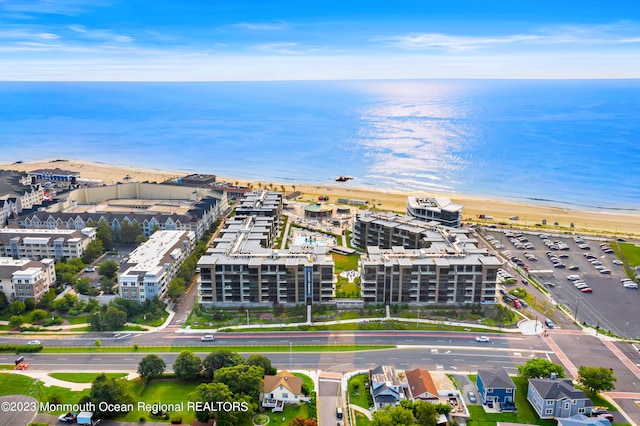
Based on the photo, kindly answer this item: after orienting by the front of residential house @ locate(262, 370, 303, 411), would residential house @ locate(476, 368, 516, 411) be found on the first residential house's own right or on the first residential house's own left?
on the first residential house's own left

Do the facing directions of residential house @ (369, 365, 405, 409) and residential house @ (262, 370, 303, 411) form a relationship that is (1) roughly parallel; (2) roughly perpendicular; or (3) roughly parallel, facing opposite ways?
roughly parallel

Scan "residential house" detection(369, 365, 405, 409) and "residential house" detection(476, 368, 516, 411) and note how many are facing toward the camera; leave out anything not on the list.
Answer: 2

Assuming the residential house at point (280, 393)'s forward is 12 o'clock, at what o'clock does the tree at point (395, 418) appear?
The tree is roughly at 10 o'clock from the residential house.

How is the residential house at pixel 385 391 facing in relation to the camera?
toward the camera

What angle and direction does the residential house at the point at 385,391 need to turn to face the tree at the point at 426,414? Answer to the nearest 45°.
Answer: approximately 45° to its left

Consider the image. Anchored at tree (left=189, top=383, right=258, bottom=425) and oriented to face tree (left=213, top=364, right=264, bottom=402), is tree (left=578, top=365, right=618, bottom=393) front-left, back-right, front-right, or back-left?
front-right

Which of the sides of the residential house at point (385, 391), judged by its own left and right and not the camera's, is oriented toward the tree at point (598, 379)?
left

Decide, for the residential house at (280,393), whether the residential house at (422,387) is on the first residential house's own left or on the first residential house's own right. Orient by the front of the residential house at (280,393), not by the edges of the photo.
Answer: on the first residential house's own left

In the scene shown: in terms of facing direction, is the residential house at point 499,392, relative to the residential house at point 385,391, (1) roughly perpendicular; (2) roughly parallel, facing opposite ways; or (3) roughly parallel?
roughly parallel

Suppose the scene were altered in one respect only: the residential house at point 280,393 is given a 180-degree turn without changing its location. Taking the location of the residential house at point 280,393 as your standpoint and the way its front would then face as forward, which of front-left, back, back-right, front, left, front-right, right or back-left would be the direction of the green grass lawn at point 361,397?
right

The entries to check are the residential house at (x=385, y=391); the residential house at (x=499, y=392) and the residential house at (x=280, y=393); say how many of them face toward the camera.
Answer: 3

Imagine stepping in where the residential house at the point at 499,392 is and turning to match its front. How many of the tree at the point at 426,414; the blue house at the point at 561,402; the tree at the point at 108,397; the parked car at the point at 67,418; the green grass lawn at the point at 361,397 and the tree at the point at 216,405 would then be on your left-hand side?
1

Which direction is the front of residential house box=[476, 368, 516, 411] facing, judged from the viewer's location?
facing the viewer
